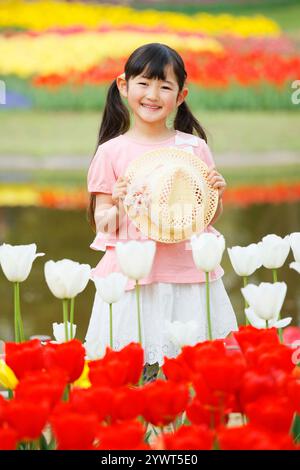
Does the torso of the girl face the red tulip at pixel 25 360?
yes

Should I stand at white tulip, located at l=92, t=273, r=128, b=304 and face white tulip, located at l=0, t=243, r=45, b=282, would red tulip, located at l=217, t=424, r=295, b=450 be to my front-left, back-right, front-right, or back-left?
back-left

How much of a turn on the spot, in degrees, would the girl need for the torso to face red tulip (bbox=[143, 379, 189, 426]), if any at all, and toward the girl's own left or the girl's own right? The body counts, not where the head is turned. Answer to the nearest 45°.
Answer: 0° — they already face it

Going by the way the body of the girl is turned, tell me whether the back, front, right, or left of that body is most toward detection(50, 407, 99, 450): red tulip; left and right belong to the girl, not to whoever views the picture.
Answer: front

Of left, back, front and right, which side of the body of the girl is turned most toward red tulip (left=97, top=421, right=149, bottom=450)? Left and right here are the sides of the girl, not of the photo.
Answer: front

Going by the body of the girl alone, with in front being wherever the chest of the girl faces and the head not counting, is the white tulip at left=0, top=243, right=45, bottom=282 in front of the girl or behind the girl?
in front

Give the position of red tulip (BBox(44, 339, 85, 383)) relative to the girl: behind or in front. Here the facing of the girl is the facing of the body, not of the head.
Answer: in front

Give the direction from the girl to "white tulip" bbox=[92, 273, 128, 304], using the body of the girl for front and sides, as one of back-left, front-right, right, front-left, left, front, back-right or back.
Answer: front

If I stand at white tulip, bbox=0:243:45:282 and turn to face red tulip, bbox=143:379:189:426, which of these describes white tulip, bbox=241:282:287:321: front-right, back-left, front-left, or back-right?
front-left

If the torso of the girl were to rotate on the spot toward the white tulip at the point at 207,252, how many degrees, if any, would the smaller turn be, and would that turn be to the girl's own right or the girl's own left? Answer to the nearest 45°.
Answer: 0° — they already face it

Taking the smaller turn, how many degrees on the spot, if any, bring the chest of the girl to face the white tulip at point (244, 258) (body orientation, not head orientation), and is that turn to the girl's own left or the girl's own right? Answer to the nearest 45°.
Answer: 0° — they already face it

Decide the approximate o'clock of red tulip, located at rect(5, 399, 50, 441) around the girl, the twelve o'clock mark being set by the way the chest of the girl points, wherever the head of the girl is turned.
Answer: The red tulip is roughly at 12 o'clock from the girl.

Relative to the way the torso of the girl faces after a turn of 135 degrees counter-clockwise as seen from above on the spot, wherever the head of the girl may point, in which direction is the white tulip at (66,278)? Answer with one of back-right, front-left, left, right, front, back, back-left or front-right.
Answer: back-right

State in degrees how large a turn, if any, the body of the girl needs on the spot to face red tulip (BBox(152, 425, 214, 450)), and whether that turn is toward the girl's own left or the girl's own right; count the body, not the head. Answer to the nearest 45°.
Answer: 0° — they already face it

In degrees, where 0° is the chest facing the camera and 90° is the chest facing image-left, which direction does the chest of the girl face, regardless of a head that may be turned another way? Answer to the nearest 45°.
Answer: approximately 0°
